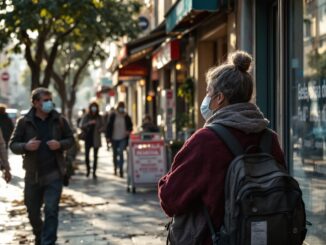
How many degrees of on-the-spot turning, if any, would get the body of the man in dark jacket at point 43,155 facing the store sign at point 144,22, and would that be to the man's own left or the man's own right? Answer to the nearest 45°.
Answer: approximately 180°

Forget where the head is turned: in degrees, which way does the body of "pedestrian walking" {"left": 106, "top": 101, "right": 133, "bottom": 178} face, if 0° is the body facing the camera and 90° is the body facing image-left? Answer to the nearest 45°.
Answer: approximately 0°

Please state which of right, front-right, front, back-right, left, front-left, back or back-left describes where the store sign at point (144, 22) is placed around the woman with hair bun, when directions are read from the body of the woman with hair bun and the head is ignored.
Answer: front-right

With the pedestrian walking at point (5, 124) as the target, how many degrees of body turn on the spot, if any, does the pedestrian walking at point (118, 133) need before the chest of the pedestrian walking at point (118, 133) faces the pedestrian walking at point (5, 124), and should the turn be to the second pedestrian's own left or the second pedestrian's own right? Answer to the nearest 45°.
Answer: approximately 90° to the second pedestrian's own right

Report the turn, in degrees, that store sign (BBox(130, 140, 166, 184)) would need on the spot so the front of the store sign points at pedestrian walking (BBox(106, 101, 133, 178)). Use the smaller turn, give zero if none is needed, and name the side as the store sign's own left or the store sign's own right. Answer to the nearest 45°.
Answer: approximately 180°

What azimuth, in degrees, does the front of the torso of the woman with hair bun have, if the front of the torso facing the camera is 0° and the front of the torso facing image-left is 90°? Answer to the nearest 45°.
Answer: approximately 135°

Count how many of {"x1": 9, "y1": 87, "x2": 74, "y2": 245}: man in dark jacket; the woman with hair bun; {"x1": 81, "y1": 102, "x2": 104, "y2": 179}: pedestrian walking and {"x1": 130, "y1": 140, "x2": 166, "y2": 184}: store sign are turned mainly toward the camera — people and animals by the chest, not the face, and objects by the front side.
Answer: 3

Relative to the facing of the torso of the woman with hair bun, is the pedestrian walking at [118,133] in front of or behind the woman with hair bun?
in front

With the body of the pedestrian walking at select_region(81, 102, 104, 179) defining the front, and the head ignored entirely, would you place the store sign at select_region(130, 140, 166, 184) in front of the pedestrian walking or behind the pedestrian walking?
in front

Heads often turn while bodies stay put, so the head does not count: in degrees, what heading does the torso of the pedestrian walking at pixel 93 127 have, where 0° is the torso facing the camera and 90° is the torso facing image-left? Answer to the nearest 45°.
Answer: approximately 0°

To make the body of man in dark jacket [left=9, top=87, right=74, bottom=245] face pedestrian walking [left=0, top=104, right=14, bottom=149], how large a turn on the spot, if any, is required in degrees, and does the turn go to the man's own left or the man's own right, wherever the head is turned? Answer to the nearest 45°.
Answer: approximately 180°
